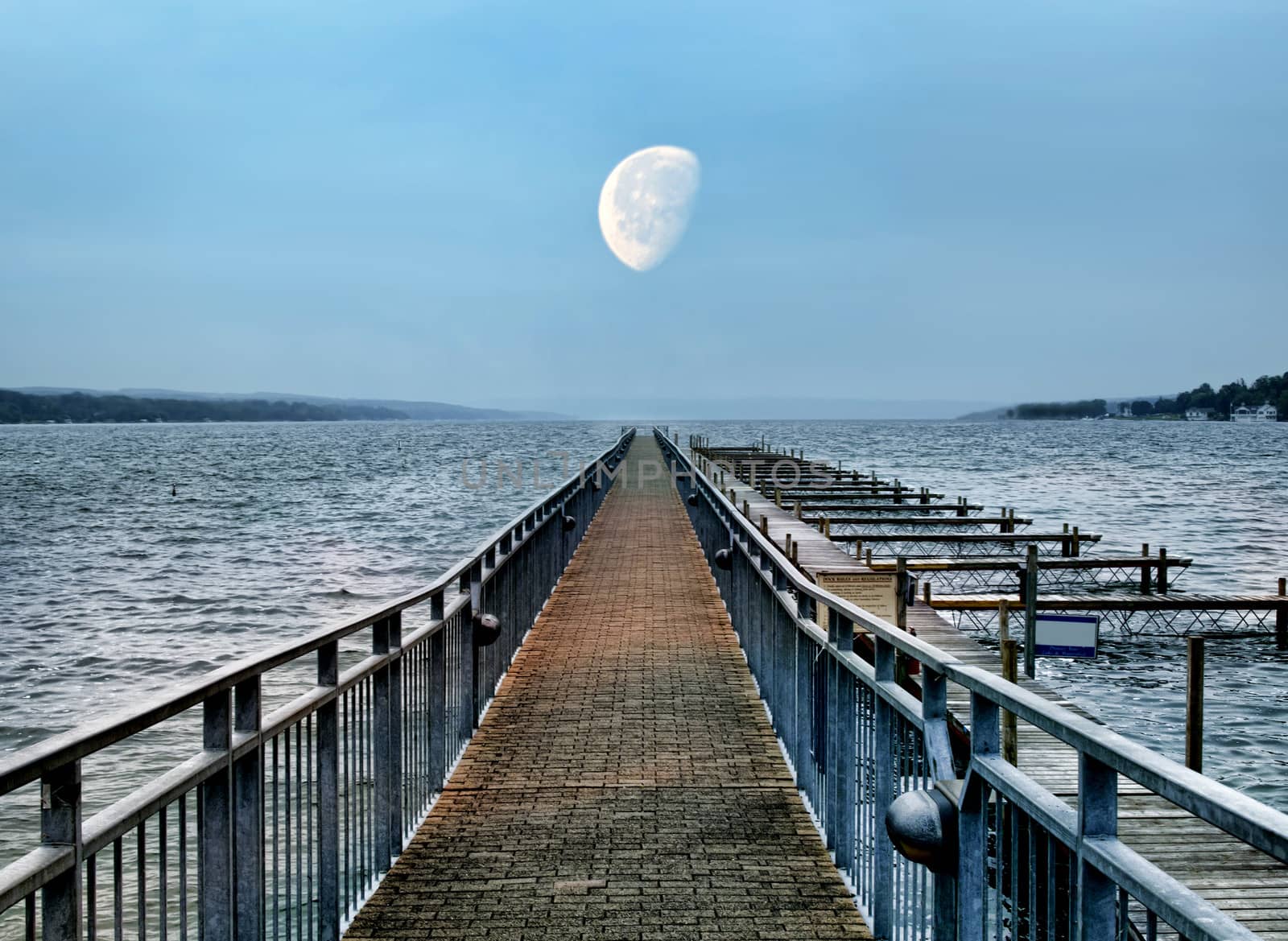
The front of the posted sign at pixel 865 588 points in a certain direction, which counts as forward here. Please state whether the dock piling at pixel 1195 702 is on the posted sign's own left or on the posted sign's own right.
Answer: on the posted sign's own left

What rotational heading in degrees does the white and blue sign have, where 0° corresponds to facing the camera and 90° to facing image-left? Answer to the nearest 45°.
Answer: approximately 0°

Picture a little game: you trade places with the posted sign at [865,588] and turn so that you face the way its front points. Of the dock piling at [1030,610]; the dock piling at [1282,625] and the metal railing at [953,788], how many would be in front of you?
1

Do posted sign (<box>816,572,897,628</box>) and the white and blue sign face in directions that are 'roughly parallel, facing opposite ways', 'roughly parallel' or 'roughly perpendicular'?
roughly parallel

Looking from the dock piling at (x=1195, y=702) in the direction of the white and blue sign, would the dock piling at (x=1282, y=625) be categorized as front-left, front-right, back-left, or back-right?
front-right

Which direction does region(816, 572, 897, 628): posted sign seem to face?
toward the camera

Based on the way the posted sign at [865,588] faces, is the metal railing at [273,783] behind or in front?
in front

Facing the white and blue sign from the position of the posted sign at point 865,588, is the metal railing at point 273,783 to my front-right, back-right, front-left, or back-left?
back-right

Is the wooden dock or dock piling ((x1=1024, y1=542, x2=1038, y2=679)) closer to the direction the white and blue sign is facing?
the wooden dock

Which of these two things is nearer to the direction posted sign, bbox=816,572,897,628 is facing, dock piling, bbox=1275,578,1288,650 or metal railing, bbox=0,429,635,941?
the metal railing

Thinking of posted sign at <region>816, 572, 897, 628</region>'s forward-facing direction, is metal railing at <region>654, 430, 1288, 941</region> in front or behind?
in front

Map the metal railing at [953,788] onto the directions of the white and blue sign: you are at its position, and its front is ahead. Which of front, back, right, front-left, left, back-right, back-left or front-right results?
front

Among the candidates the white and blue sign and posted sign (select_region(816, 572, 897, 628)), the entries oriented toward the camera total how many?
2
